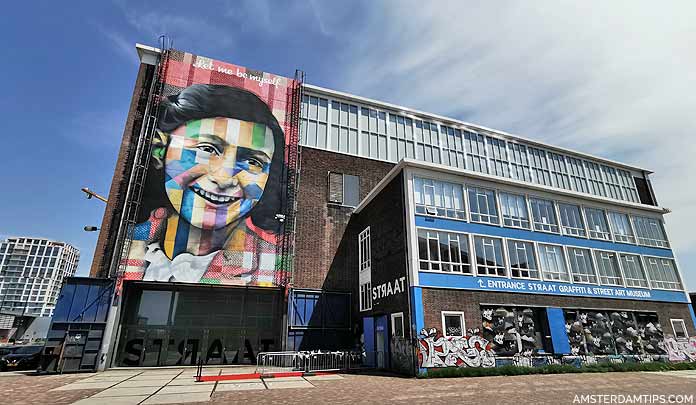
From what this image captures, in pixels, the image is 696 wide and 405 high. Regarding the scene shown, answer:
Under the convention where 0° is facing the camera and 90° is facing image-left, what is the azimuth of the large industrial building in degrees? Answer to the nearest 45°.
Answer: approximately 315°
